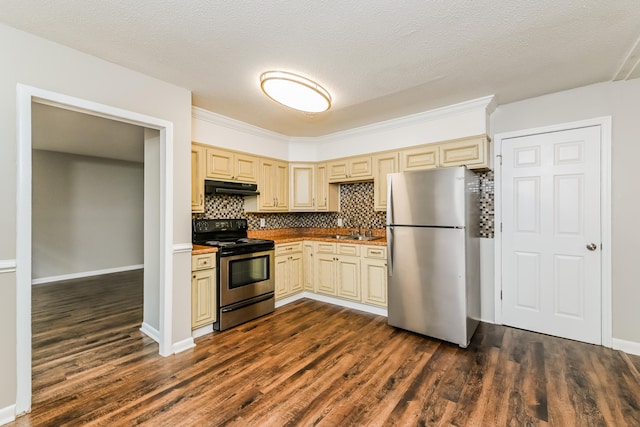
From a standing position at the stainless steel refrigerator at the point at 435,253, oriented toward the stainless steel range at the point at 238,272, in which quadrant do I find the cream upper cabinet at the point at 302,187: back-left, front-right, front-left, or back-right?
front-right

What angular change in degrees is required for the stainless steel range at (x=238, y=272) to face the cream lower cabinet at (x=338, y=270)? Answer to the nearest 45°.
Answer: approximately 45° to its left

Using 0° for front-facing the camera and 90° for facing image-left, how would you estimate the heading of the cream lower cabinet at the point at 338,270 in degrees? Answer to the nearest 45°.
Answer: approximately 45°

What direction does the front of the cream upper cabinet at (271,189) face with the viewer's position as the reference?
facing the viewer and to the right of the viewer

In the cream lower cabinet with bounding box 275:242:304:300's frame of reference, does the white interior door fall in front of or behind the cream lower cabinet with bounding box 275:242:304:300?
in front

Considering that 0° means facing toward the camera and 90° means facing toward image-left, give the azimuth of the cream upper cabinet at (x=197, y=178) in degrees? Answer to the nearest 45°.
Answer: approximately 315°

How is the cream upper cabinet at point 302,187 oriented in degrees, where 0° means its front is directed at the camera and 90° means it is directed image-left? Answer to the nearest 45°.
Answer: approximately 0°

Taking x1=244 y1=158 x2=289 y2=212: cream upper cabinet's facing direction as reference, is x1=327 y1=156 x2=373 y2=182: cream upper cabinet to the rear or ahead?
ahead

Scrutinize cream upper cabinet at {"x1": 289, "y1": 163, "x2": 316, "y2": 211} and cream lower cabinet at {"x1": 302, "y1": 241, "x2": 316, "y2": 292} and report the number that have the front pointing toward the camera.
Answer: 2

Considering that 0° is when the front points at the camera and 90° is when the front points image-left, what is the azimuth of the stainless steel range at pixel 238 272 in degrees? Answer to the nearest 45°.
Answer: approximately 315°
